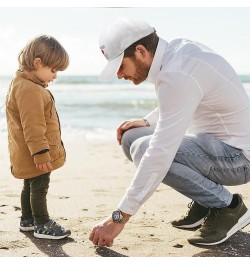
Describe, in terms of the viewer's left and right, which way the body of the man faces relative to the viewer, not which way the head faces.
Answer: facing to the left of the viewer
